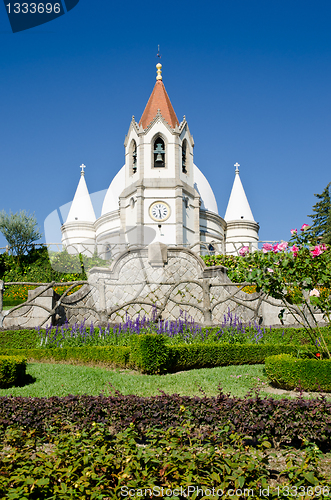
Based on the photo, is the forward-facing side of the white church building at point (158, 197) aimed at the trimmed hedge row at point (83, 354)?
yes

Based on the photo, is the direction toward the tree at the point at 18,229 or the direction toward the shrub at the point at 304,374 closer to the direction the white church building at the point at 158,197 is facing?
the shrub

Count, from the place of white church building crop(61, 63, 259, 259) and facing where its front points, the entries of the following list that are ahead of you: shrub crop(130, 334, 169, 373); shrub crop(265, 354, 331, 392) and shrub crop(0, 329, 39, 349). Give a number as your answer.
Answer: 3

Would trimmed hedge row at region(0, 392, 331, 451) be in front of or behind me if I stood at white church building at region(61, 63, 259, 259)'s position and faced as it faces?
in front

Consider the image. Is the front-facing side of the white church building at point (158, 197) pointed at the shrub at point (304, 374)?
yes

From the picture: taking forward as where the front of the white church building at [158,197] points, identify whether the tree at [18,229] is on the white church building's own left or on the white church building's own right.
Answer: on the white church building's own right

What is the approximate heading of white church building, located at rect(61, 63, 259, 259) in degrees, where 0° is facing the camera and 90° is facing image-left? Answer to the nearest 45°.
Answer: approximately 0°

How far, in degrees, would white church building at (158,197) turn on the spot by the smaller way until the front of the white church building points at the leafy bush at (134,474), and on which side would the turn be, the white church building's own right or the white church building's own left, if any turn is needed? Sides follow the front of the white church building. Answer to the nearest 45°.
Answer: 0° — it already faces it

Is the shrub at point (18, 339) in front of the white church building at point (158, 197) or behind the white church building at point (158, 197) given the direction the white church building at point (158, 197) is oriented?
in front

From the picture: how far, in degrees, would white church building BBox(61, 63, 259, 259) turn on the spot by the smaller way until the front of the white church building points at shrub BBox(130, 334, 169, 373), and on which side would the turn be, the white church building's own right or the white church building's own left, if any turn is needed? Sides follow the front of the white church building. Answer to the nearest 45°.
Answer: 0° — it already faces it

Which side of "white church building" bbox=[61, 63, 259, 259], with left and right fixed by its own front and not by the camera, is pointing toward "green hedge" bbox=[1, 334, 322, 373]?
front
